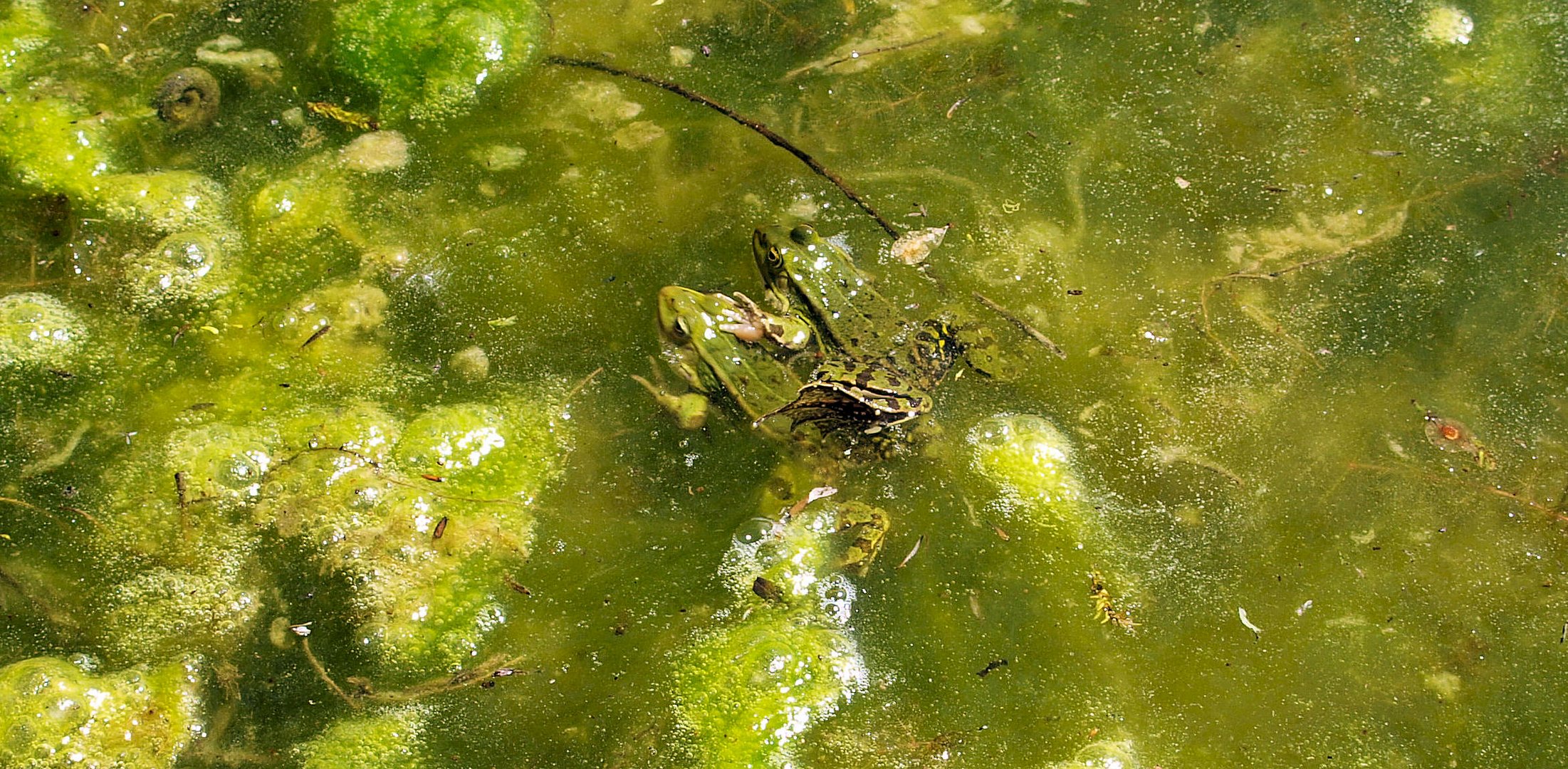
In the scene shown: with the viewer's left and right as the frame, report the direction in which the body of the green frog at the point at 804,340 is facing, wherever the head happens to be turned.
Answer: facing away from the viewer and to the left of the viewer

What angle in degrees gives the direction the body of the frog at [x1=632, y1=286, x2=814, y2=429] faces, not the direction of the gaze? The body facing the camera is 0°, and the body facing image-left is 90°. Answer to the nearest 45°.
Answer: approximately 135°

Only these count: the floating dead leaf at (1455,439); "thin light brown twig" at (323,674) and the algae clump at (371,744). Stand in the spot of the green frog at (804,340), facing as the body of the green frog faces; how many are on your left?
2

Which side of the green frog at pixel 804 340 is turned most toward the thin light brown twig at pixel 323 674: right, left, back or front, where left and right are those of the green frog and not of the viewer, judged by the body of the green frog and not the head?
left

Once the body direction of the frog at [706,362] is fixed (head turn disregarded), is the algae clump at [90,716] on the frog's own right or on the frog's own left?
on the frog's own left

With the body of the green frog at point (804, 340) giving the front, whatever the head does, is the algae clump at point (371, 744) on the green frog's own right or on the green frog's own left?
on the green frog's own left

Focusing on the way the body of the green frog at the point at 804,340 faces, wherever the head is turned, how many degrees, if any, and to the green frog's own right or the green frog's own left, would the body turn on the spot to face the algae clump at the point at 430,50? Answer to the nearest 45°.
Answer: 0° — it already faces it

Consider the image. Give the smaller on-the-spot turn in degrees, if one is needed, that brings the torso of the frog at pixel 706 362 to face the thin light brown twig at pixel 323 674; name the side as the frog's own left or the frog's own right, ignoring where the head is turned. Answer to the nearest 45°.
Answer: approximately 90° to the frog's own left
